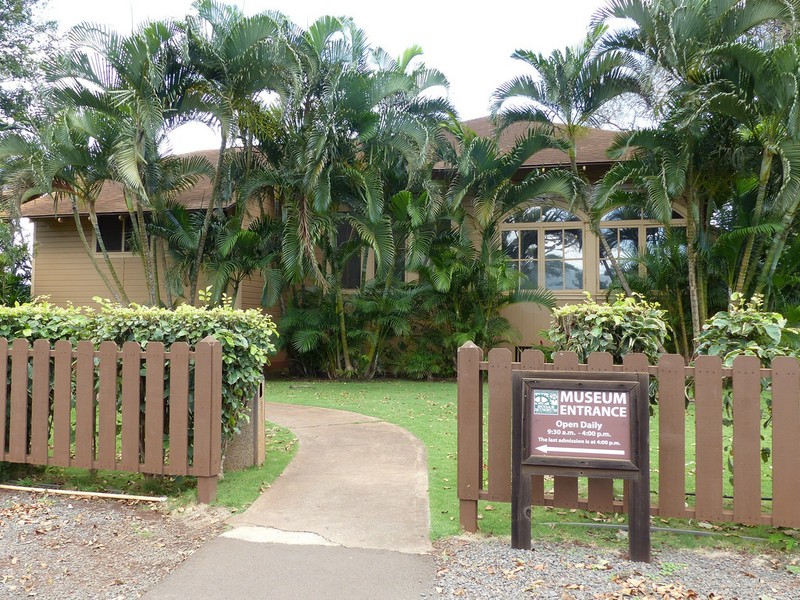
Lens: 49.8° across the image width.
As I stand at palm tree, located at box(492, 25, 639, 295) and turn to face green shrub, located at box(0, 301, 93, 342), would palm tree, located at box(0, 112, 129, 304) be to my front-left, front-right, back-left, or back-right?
front-right

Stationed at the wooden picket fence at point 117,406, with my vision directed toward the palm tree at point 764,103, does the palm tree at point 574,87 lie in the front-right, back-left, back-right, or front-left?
front-left

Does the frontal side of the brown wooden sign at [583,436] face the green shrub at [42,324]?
no

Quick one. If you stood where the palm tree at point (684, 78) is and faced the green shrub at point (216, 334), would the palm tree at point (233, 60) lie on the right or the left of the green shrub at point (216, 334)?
right

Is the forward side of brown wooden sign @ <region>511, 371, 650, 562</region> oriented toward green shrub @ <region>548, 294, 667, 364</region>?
no

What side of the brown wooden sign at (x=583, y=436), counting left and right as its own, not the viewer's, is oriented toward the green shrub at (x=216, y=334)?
right

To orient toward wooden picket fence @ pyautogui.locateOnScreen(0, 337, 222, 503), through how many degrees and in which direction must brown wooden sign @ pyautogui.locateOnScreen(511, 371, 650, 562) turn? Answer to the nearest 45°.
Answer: approximately 90° to its right

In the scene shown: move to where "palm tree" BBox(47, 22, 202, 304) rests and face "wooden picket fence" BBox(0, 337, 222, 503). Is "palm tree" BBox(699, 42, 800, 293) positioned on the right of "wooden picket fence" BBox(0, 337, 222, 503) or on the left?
left

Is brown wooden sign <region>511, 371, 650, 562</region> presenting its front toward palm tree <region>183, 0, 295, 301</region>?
no

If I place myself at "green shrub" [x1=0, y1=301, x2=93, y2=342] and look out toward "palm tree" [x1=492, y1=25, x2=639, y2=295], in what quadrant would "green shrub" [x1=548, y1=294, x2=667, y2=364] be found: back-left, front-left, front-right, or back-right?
front-right

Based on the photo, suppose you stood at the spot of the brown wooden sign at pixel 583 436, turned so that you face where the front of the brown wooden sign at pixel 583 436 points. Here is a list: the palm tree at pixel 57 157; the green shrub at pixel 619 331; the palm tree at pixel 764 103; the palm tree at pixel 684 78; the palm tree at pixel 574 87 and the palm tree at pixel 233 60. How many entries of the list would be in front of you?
0

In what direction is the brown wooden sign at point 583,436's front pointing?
toward the camera

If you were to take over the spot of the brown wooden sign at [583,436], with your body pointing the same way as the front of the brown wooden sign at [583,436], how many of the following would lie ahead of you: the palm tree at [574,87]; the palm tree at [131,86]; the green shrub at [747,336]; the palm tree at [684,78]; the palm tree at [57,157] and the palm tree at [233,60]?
0

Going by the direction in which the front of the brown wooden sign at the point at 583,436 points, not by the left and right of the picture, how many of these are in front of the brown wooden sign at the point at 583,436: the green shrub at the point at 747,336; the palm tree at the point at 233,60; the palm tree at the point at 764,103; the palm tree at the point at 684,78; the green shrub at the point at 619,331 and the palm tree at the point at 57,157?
0

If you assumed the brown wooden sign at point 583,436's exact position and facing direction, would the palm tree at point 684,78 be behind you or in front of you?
behind
